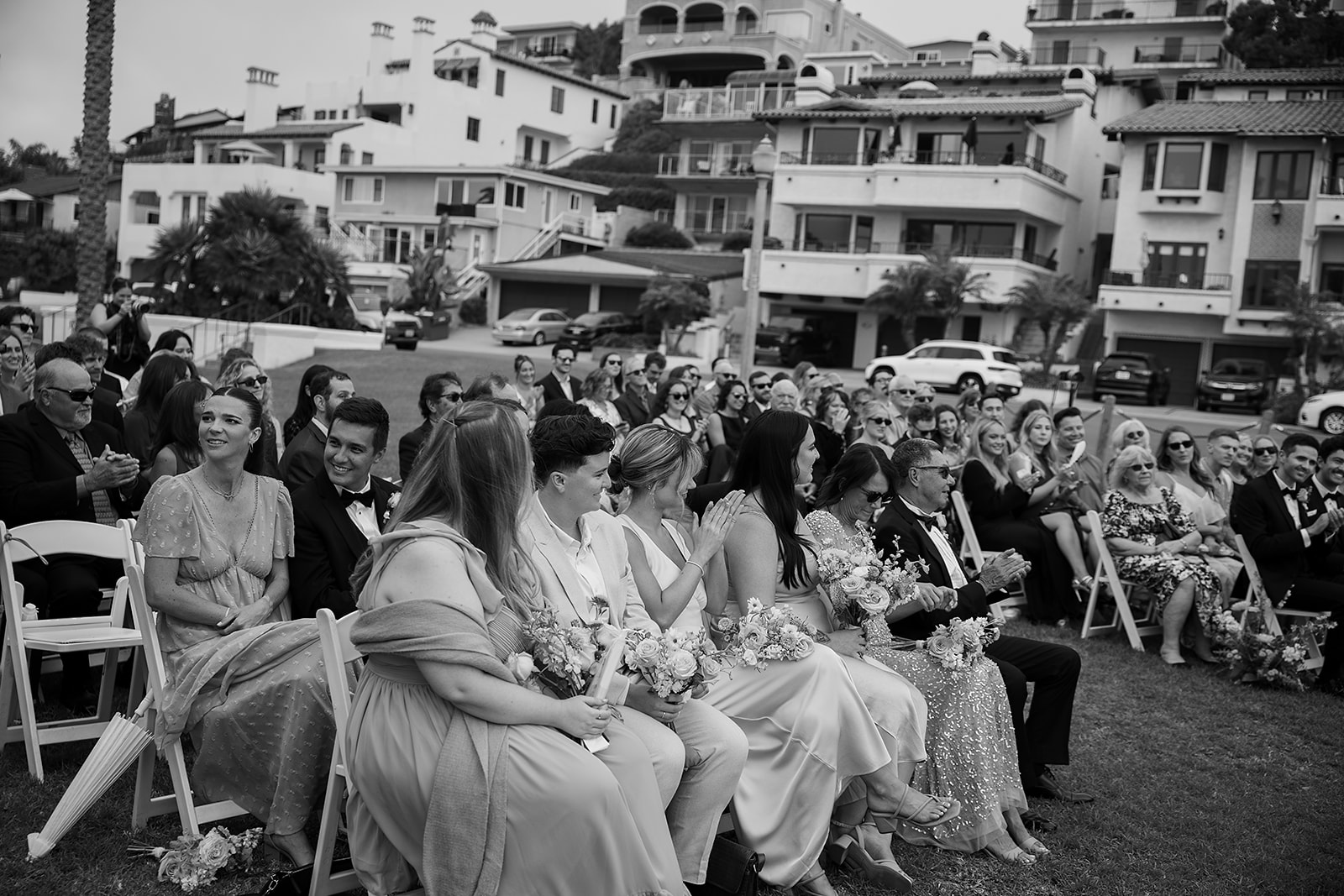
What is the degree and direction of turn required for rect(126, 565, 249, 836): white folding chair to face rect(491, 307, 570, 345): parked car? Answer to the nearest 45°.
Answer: approximately 135° to its left

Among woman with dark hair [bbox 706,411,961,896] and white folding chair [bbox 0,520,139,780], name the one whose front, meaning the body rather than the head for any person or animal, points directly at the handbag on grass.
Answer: the white folding chair

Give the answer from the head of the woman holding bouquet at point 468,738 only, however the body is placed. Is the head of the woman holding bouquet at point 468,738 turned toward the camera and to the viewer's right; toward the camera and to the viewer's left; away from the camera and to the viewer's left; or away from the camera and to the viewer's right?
away from the camera and to the viewer's right

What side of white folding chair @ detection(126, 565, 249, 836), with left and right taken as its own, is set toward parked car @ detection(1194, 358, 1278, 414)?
left

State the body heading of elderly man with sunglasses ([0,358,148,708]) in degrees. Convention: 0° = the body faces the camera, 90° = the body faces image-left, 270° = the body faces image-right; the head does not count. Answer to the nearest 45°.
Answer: approximately 315°

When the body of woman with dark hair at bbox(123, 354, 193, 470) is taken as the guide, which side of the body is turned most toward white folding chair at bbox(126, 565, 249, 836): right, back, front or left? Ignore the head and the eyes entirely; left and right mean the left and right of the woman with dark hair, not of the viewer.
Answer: right

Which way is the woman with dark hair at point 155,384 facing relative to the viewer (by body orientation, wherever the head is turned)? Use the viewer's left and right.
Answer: facing to the right of the viewer

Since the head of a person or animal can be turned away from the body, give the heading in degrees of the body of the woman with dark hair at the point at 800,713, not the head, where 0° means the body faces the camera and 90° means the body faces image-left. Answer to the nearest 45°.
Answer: approximately 270°

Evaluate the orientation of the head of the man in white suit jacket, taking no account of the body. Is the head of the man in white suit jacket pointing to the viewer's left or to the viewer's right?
to the viewer's right

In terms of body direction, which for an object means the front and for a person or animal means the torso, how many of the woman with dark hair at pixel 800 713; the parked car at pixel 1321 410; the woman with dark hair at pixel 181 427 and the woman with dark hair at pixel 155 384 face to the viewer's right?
3

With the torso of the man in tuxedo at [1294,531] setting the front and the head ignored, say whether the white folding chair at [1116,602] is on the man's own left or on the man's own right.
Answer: on the man's own right

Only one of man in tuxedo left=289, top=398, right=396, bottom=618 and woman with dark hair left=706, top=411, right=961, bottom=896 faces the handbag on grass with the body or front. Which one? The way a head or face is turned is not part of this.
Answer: the man in tuxedo
